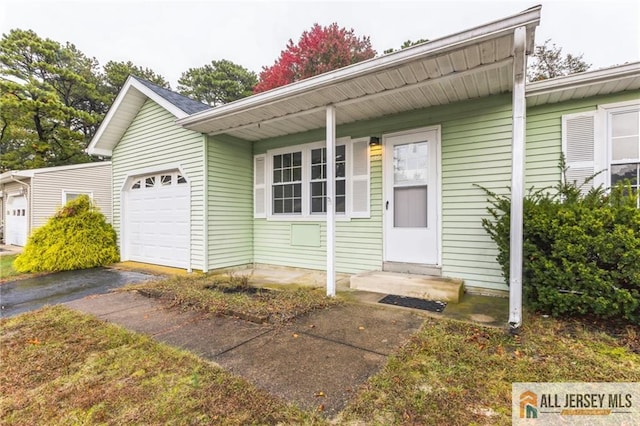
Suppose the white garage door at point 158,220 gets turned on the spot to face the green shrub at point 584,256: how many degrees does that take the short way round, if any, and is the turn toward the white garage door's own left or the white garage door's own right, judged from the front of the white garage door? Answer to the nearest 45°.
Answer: approximately 90° to the white garage door's own left

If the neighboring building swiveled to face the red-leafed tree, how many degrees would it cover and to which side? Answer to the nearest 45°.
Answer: approximately 135° to its left

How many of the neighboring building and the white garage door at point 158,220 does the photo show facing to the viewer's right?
0

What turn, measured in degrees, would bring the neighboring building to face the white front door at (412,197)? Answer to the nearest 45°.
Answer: approximately 45° to its left

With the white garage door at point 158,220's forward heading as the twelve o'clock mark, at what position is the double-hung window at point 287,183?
The double-hung window is roughly at 9 o'clock from the white garage door.

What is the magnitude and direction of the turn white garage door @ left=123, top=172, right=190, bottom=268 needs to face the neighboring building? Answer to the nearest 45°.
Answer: approximately 90° to its right

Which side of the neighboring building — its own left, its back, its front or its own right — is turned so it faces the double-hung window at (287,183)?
left

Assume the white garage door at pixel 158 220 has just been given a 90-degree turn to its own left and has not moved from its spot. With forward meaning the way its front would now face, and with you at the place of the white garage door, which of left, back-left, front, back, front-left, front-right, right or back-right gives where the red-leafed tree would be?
left

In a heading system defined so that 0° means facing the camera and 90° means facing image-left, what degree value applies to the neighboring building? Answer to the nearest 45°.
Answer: approximately 45°

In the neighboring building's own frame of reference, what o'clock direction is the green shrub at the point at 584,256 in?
The green shrub is roughly at 10 o'clock from the neighboring building.

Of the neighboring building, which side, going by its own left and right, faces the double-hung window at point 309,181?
left
